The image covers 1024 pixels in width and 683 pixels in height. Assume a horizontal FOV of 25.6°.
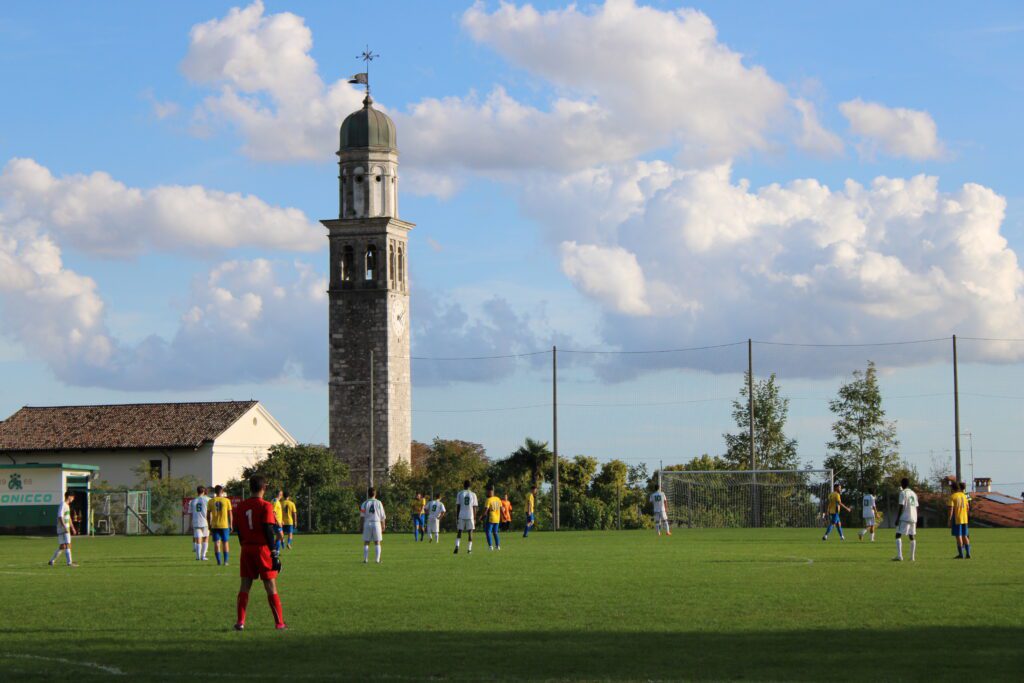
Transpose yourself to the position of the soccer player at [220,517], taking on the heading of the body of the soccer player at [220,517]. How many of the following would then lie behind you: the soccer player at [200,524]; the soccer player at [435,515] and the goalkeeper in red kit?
1

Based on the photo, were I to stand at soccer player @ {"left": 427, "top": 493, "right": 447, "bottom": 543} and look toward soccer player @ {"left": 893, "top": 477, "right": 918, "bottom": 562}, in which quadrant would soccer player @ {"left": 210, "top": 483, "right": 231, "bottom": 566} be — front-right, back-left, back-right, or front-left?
front-right

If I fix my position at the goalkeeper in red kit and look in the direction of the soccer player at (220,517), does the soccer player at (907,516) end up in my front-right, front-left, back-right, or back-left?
front-right

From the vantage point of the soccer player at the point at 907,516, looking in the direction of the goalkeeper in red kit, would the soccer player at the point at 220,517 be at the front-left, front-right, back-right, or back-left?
front-right

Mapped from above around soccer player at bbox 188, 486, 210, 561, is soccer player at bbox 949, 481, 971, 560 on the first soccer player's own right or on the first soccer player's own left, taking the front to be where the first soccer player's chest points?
on the first soccer player's own right

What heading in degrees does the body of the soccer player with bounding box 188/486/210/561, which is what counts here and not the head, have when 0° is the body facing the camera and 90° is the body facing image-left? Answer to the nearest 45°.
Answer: approximately 180°

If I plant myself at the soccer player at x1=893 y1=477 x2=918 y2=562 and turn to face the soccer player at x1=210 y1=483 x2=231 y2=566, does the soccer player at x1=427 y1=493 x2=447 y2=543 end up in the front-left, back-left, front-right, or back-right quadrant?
front-right
